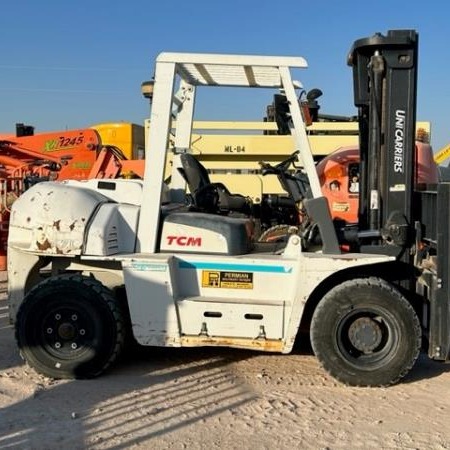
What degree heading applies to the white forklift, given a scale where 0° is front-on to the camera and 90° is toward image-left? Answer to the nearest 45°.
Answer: approximately 270°

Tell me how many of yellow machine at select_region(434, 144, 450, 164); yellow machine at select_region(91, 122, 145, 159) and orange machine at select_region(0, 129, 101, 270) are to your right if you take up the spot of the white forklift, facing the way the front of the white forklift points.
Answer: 0

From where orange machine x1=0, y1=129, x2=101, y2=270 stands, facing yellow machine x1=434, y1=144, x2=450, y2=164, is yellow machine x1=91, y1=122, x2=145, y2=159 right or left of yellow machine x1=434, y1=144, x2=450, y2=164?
left

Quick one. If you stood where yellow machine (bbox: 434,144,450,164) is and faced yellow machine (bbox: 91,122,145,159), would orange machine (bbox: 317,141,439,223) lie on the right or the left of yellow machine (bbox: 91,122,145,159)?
left

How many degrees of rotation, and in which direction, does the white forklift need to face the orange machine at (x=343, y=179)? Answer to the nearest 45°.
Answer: approximately 45° to its left

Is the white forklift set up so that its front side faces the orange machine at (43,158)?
no

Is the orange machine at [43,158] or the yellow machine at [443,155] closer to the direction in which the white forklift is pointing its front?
the yellow machine

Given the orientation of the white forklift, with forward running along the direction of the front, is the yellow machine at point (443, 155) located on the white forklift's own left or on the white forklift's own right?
on the white forklift's own left

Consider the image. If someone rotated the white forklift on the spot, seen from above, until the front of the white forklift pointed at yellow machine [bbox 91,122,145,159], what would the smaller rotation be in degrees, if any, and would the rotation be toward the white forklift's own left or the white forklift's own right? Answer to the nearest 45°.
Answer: approximately 90° to the white forklift's own left

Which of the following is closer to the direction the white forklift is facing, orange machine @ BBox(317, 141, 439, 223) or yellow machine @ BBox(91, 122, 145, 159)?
the orange machine

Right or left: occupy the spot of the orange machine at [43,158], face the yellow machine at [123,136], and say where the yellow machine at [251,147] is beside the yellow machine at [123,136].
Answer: right

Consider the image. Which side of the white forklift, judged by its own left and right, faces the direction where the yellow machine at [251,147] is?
left

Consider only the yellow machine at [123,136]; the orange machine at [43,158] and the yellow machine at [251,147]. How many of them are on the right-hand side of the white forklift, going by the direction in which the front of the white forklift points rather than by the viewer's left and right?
0
